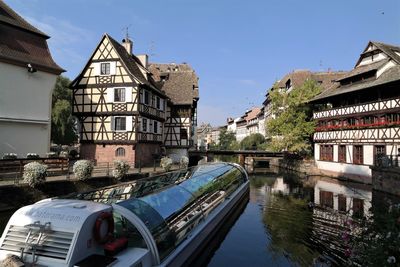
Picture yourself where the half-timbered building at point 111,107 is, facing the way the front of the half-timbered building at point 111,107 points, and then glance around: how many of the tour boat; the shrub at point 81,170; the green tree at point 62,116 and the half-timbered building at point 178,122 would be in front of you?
2

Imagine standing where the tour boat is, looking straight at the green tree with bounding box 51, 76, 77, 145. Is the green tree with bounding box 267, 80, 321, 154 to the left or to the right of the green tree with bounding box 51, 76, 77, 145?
right

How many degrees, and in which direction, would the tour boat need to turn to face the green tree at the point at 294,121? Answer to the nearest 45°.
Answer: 0° — it already faces it

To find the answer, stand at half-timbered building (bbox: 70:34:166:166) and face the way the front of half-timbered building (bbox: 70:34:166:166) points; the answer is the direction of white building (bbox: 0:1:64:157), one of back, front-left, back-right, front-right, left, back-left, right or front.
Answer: front-right

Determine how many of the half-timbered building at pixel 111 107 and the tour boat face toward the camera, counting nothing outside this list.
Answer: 1

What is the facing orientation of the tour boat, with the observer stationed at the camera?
facing away from the viewer and to the right of the viewer

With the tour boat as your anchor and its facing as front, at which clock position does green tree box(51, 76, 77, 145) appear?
The green tree is roughly at 10 o'clock from the tour boat.

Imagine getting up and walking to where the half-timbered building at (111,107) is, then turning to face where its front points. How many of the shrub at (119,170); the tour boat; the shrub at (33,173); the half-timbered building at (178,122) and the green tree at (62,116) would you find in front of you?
3

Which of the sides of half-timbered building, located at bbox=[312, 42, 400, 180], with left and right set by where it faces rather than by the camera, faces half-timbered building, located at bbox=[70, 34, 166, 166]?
front

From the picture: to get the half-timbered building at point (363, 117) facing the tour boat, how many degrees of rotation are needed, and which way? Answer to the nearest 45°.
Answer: approximately 45° to its left

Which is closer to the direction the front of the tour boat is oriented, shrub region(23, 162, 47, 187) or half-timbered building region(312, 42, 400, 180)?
the half-timbered building

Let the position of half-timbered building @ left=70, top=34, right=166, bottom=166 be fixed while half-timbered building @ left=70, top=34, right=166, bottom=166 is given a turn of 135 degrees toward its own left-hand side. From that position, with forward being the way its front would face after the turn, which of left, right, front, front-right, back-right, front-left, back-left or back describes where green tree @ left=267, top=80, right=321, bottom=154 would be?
front-right
